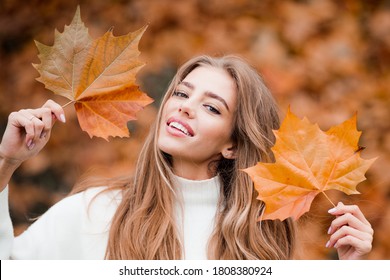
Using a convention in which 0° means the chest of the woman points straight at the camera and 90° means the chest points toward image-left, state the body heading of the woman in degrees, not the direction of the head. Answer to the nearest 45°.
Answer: approximately 0°
